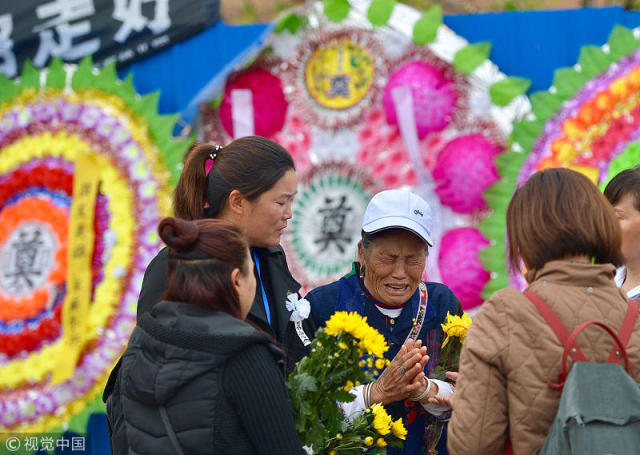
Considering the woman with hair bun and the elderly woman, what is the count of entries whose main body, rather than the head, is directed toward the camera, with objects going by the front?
1

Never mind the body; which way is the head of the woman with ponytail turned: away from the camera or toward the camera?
toward the camera

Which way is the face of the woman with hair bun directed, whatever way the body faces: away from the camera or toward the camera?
away from the camera

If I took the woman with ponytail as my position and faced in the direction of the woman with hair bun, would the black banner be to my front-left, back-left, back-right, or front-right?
back-right

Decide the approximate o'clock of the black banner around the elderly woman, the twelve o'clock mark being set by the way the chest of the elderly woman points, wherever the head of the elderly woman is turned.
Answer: The black banner is roughly at 5 o'clock from the elderly woman.

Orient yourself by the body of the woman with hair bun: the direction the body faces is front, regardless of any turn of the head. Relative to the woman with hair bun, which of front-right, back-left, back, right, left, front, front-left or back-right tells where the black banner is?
front-left

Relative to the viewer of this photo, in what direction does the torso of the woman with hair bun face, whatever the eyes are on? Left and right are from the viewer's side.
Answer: facing away from the viewer and to the right of the viewer

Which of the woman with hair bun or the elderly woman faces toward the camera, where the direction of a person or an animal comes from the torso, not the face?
the elderly woman

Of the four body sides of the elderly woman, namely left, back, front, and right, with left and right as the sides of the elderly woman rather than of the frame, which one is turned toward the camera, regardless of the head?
front

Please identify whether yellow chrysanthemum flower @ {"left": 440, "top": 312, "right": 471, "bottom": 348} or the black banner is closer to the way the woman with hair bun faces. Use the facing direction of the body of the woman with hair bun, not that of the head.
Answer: the yellow chrysanthemum flower

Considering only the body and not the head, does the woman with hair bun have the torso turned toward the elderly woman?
yes

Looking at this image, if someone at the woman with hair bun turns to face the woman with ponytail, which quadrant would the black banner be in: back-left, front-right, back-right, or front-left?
front-left
